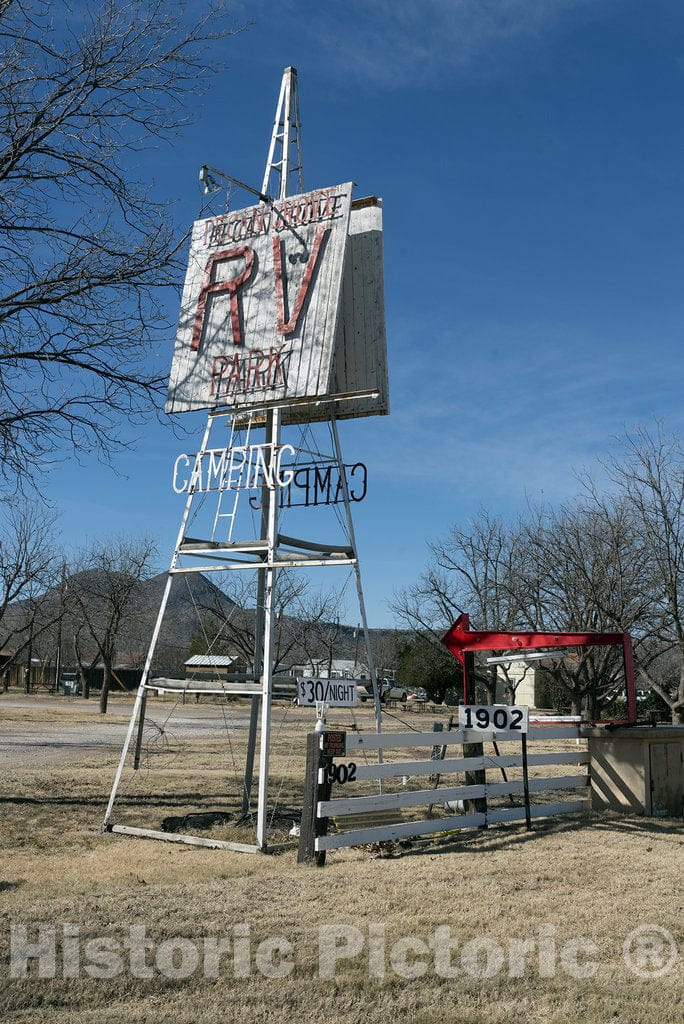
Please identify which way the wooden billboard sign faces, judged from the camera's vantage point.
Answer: facing the viewer and to the left of the viewer

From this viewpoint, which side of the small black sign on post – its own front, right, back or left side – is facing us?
front

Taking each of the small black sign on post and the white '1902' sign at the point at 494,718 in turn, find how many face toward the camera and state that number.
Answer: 2

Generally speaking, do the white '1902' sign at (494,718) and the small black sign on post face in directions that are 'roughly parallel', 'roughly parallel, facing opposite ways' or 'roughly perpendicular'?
roughly parallel

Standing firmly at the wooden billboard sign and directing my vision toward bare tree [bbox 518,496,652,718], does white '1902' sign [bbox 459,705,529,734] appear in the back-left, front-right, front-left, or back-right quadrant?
front-right

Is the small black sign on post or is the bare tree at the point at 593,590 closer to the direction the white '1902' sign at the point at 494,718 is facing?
the small black sign on post

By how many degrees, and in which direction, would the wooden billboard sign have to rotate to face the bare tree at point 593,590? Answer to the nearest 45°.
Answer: approximately 180°

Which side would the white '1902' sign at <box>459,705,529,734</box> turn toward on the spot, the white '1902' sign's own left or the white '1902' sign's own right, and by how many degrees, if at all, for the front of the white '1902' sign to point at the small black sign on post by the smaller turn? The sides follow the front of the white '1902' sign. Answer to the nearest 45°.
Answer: approximately 45° to the white '1902' sign's own right

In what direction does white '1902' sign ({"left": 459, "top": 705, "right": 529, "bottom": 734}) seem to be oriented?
toward the camera

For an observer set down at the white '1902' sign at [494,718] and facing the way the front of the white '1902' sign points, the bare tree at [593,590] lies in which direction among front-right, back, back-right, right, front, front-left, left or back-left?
back

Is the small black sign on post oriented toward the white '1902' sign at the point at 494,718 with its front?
no
